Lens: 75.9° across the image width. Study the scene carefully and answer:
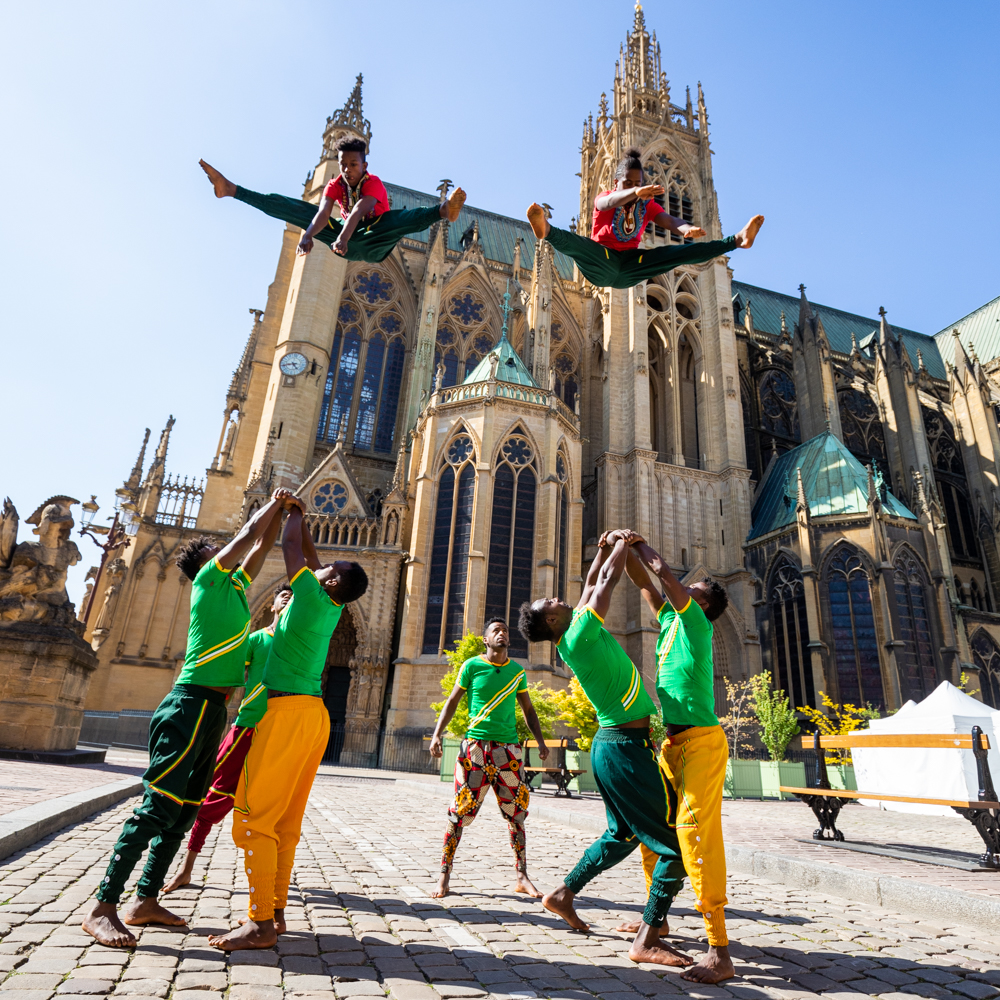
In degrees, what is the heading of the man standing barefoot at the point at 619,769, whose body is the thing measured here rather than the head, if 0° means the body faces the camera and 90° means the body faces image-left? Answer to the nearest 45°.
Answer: approximately 270°

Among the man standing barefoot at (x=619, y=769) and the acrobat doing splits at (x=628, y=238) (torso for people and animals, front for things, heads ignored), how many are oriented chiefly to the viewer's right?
1

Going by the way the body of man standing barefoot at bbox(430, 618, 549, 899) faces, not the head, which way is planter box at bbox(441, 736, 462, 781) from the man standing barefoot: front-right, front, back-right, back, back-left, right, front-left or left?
back

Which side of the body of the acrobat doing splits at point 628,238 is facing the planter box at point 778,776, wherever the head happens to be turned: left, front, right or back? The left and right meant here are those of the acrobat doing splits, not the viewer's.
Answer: back

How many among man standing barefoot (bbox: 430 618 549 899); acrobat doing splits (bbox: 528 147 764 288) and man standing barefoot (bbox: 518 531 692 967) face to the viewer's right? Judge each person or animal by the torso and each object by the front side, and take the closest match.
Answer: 1

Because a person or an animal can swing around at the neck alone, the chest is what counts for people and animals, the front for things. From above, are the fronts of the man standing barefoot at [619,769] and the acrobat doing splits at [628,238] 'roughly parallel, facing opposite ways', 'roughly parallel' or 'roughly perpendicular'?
roughly perpendicular

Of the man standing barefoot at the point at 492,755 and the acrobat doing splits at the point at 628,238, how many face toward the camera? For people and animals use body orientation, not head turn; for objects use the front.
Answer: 2

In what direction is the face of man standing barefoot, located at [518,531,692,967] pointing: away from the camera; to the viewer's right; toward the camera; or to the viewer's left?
to the viewer's right

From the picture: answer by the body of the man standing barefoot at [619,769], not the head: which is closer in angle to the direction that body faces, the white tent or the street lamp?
the white tent
